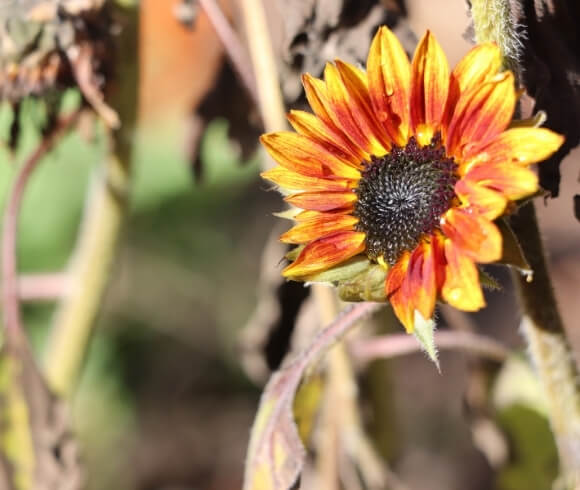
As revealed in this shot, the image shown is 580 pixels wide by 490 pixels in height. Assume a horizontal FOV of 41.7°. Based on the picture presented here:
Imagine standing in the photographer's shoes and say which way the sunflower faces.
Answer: facing the viewer

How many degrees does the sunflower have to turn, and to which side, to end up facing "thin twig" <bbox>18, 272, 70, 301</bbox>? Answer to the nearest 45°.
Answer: approximately 135° to its right
